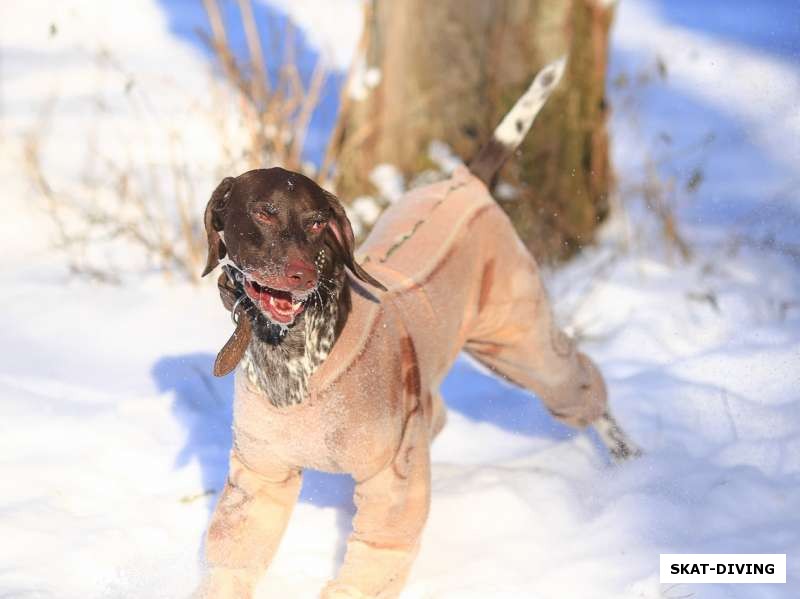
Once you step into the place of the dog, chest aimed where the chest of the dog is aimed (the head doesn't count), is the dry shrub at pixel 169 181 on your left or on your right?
on your right

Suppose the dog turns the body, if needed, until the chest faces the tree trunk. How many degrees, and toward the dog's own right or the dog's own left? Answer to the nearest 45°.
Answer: approximately 135° to the dog's own right

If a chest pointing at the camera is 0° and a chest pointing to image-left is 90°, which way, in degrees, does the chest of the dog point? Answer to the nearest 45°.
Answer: approximately 45°
